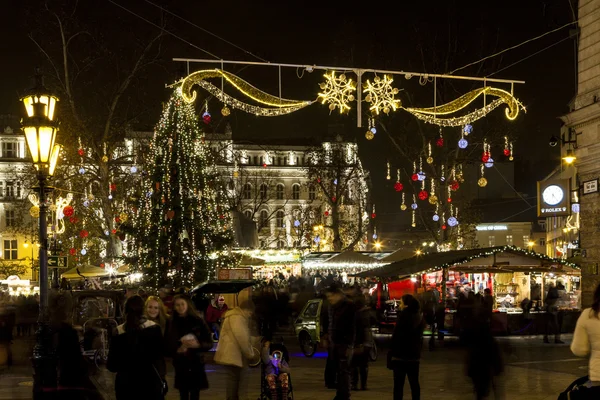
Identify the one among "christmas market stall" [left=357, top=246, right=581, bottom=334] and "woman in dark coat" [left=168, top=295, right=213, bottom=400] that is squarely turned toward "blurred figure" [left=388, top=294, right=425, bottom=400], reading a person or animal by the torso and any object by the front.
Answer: the christmas market stall

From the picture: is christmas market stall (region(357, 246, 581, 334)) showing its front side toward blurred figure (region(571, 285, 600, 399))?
yes

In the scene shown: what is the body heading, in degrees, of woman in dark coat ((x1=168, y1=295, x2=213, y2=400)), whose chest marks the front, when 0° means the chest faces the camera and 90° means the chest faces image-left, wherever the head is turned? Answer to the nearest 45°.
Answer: approximately 0°

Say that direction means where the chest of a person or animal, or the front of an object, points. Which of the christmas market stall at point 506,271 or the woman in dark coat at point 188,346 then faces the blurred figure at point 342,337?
the christmas market stall

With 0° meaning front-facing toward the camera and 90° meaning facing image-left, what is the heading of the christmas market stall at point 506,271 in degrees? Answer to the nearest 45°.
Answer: approximately 0°

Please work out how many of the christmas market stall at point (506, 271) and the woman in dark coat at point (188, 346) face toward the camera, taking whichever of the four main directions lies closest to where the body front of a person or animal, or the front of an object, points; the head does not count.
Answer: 2

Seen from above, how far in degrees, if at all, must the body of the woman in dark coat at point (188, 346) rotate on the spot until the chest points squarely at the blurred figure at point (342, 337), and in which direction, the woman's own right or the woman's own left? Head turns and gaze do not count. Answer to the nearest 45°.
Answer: approximately 135° to the woman's own left

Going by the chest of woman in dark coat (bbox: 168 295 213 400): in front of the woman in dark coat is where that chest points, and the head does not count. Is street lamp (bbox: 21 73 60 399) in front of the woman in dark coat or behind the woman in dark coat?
behind

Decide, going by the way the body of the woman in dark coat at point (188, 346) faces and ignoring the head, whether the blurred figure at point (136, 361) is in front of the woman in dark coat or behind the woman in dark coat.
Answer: in front

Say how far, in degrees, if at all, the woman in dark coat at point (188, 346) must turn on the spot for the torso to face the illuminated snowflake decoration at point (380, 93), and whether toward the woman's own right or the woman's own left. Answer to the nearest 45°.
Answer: approximately 135° to the woman's own left

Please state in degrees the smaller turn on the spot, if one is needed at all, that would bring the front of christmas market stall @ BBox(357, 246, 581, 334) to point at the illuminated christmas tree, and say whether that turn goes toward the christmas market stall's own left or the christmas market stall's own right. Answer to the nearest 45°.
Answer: approximately 90° to the christmas market stall's own right
